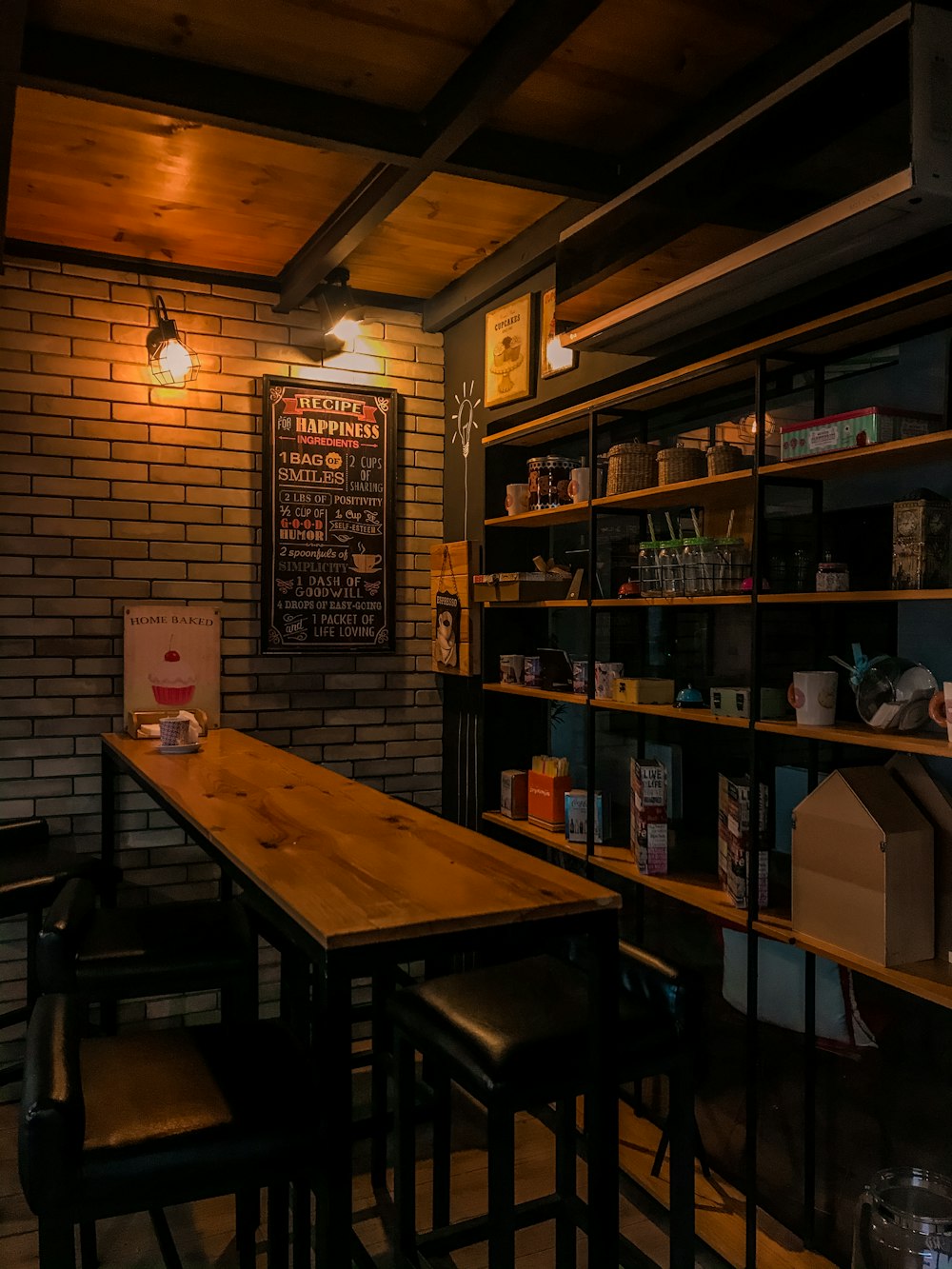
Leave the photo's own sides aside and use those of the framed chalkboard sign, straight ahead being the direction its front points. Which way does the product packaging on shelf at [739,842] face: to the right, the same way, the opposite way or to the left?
to the right

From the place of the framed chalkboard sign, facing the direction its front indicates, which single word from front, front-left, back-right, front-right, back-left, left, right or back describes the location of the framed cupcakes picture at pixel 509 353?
front-left

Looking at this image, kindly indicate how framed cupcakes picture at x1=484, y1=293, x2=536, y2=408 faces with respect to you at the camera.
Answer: facing the viewer and to the left of the viewer

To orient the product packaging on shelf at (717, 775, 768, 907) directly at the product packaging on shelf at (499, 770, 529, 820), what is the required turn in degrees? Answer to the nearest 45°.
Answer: approximately 90° to its right

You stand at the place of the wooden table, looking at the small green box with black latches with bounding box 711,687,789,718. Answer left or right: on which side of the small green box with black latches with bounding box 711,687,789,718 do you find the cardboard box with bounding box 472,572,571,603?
left

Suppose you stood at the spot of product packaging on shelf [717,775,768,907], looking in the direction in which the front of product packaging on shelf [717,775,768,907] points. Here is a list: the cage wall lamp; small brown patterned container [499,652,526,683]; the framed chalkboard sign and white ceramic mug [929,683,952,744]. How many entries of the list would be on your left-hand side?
1

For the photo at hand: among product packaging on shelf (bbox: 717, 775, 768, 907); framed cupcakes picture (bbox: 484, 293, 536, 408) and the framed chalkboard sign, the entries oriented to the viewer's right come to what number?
0

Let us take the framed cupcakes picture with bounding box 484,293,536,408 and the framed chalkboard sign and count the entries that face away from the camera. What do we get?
0

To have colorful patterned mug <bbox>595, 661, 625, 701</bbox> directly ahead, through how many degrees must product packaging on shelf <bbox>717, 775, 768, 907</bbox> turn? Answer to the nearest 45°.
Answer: approximately 90° to its right

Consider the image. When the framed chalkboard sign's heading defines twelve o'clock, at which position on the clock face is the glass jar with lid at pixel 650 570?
The glass jar with lid is roughly at 11 o'clock from the framed chalkboard sign.

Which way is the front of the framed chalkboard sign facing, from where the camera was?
facing the viewer

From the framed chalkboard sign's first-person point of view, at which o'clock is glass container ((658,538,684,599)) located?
The glass container is roughly at 11 o'clock from the framed chalkboard sign.

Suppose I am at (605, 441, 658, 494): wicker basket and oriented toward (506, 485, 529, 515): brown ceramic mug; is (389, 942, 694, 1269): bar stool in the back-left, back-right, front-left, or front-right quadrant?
back-left
